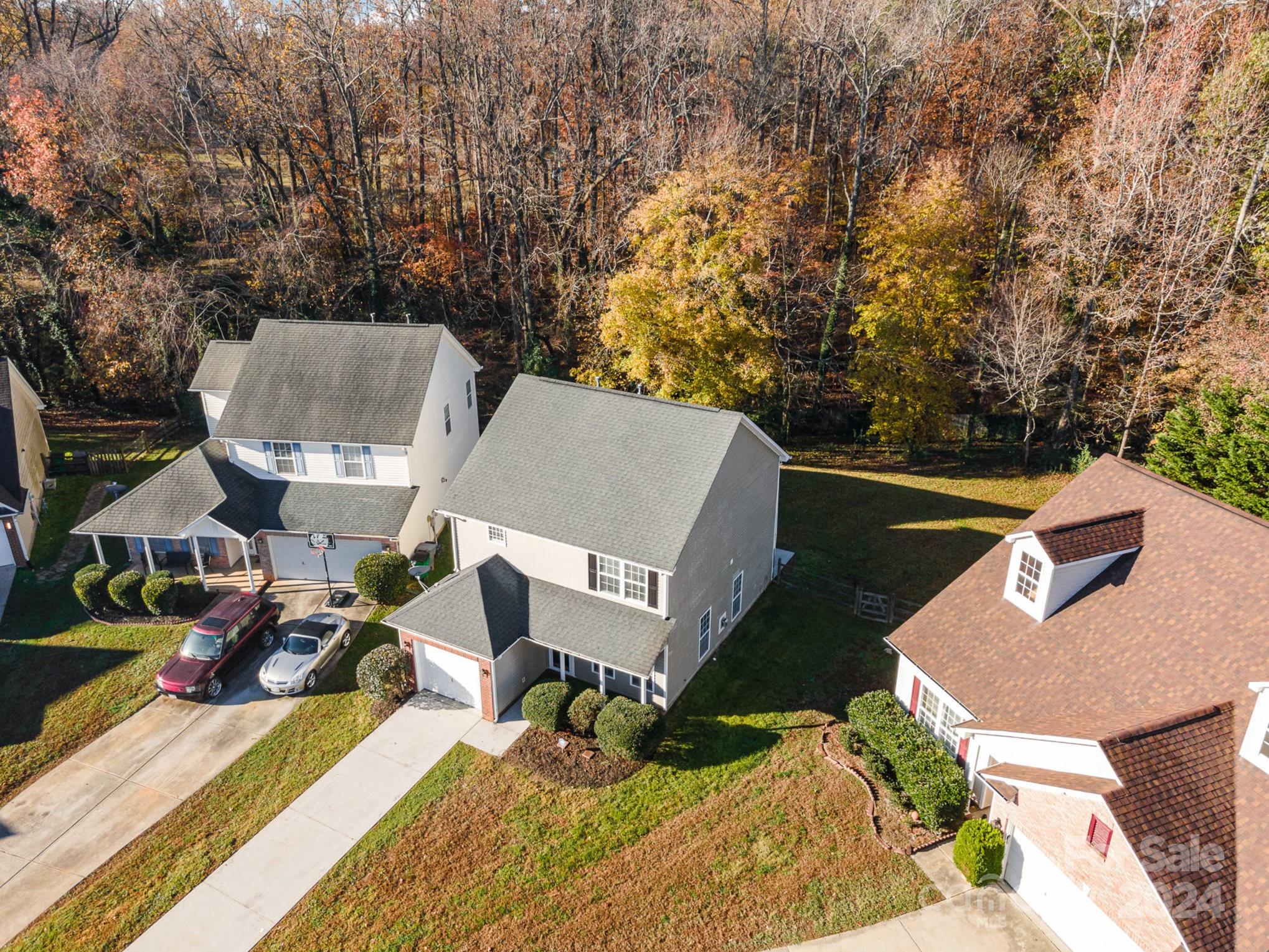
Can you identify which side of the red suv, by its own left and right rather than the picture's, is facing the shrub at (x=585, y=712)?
left

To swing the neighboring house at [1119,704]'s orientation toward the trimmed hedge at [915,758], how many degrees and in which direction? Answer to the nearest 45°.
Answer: approximately 45° to its right

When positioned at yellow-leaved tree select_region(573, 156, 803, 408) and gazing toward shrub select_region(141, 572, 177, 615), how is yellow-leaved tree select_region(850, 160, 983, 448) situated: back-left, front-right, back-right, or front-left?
back-left

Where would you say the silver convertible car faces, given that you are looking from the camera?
facing the viewer and to the left of the viewer

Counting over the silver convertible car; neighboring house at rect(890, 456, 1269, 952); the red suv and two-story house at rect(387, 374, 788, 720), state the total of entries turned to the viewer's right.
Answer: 0

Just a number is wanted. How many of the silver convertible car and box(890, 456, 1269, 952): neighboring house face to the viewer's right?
0

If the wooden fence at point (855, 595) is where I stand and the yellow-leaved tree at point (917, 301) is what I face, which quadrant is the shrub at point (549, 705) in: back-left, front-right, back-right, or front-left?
back-left

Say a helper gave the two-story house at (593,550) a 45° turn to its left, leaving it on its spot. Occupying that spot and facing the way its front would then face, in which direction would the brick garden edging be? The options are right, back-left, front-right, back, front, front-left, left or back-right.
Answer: front-left

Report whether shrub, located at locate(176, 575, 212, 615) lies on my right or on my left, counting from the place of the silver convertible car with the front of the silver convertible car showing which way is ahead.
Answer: on my right

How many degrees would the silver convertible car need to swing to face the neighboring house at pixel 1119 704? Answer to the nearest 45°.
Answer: approximately 90° to its left

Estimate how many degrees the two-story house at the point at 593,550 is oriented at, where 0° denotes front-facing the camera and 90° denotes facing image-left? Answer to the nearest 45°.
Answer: approximately 45°

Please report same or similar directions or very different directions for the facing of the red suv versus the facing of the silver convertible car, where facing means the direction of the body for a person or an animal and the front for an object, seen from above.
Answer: same or similar directions

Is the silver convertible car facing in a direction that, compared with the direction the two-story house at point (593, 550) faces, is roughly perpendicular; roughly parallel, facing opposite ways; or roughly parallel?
roughly parallel

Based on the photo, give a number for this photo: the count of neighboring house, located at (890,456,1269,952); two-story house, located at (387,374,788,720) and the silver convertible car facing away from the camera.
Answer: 0

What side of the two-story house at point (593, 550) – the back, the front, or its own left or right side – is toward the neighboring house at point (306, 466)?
right

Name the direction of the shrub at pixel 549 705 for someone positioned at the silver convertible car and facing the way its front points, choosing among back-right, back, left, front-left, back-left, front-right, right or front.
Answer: left

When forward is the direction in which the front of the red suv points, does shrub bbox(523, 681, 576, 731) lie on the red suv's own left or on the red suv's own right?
on the red suv's own left
